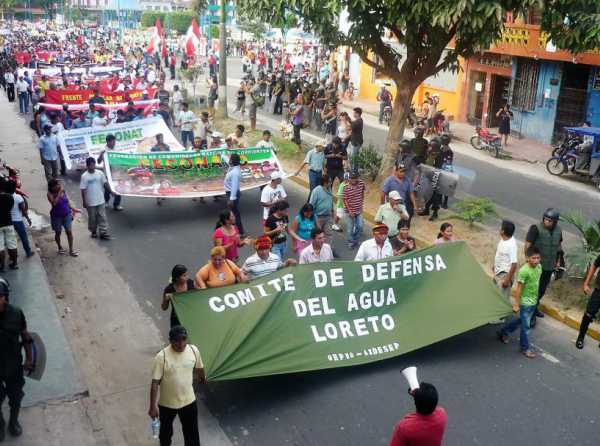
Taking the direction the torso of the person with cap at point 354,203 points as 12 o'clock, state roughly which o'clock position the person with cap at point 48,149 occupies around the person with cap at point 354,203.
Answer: the person with cap at point 48,149 is roughly at 4 o'clock from the person with cap at point 354,203.

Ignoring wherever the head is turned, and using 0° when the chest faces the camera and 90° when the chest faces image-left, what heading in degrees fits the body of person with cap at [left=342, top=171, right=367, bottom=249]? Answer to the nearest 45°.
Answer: approximately 0°

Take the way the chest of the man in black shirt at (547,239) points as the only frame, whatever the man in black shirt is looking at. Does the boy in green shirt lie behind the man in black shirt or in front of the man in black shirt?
in front

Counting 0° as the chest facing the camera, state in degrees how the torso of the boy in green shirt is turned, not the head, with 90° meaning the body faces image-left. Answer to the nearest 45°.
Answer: approximately 315°

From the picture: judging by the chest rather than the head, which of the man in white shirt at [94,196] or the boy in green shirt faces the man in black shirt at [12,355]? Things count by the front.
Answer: the man in white shirt

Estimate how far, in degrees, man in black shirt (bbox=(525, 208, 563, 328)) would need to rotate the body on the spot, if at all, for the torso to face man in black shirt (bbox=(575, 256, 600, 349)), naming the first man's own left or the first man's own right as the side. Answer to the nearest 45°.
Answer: approximately 45° to the first man's own left

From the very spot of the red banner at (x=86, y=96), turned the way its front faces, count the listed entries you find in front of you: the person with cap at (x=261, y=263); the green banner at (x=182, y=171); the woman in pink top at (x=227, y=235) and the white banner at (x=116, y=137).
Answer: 4

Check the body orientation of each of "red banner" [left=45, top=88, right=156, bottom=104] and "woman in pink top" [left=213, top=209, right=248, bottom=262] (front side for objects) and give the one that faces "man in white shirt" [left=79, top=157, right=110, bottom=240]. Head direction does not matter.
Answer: the red banner
